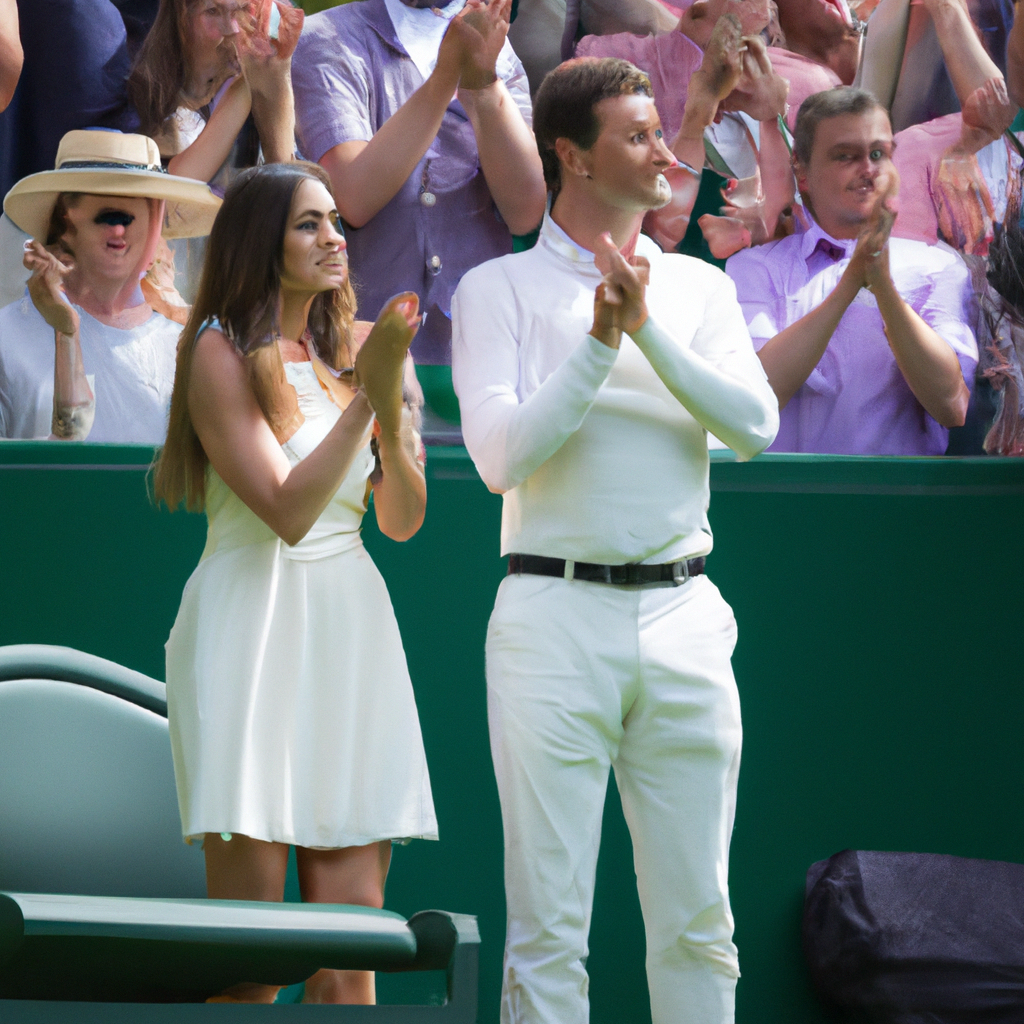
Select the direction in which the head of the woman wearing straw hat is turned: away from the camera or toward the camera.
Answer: toward the camera

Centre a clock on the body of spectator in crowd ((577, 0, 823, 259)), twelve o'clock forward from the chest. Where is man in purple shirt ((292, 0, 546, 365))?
The man in purple shirt is roughly at 2 o'clock from the spectator in crowd.

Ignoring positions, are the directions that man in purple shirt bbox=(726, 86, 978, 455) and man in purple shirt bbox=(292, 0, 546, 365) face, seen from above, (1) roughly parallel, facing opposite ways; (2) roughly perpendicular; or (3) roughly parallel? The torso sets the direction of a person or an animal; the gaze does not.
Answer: roughly parallel

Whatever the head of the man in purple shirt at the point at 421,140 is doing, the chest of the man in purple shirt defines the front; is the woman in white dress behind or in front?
in front

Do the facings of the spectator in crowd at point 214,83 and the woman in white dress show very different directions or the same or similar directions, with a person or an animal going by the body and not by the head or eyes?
same or similar directions

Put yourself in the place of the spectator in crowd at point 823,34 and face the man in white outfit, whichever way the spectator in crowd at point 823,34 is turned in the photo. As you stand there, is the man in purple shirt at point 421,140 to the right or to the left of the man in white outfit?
right

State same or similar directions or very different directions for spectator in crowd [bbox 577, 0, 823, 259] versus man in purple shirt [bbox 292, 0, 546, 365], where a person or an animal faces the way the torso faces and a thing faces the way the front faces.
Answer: same or similar directions

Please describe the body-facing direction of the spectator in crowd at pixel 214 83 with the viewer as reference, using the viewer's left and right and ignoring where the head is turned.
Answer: facing the viewer and to the right of the viewer

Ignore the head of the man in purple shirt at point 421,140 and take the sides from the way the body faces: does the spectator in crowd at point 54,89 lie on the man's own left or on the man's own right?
on the man's own right

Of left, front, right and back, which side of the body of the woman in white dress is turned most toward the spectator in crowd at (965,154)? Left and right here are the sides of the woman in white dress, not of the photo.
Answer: left

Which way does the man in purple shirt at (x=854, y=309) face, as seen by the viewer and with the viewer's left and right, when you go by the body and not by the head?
facing the viewer

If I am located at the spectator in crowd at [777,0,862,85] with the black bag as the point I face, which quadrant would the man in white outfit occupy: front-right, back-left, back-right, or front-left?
front-right

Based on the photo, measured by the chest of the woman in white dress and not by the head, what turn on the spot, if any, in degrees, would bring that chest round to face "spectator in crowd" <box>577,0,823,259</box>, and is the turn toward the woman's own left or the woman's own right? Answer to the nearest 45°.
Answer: approximately 90° to the woman's own left

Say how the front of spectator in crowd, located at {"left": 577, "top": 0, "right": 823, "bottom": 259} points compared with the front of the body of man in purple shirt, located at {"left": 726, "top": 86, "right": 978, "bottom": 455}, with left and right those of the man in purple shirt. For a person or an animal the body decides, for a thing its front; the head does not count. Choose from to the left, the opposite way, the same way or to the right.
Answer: the same way

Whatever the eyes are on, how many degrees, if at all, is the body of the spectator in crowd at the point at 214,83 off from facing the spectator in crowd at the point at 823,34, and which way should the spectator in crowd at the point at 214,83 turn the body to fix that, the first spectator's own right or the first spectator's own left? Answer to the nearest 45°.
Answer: approximately 45° to the first spectator's own left

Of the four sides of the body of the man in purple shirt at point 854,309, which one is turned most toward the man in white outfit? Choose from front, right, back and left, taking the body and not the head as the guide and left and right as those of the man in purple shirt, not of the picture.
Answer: front

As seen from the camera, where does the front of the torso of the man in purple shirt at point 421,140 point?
toward the camera

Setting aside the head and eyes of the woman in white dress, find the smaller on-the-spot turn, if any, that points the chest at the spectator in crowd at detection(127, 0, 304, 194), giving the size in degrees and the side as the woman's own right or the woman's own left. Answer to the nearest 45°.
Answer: approximately 135° to the woman's own left
